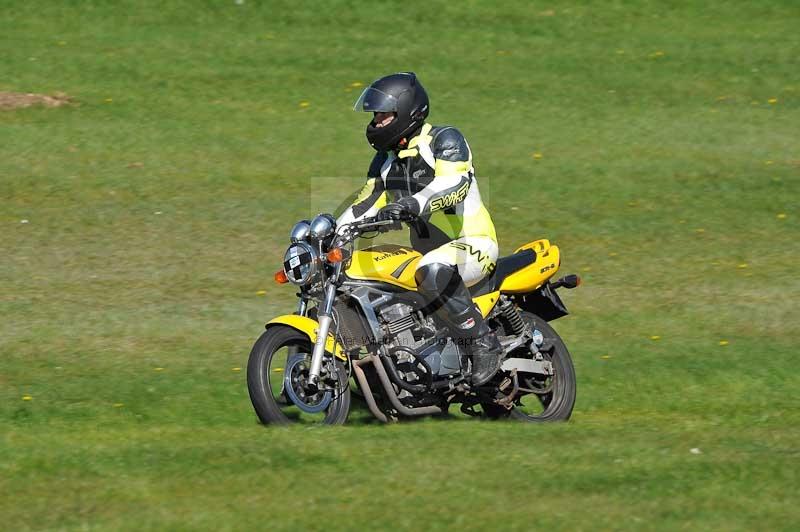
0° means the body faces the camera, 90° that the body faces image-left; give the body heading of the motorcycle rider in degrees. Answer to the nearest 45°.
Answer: approximately 45°

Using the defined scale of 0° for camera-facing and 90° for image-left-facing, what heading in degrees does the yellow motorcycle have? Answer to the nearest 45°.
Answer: approximately 45°
